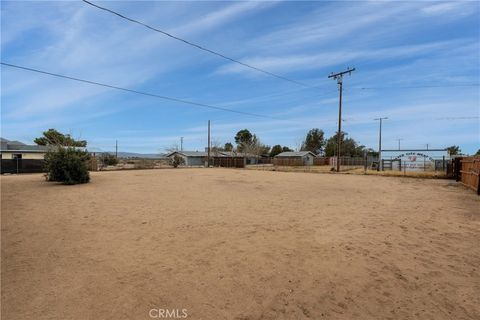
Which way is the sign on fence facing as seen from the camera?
toward the camera

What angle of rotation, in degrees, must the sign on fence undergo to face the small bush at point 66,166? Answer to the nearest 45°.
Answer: approximately 45° to its right

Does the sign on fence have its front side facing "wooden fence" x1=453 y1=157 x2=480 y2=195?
yes
